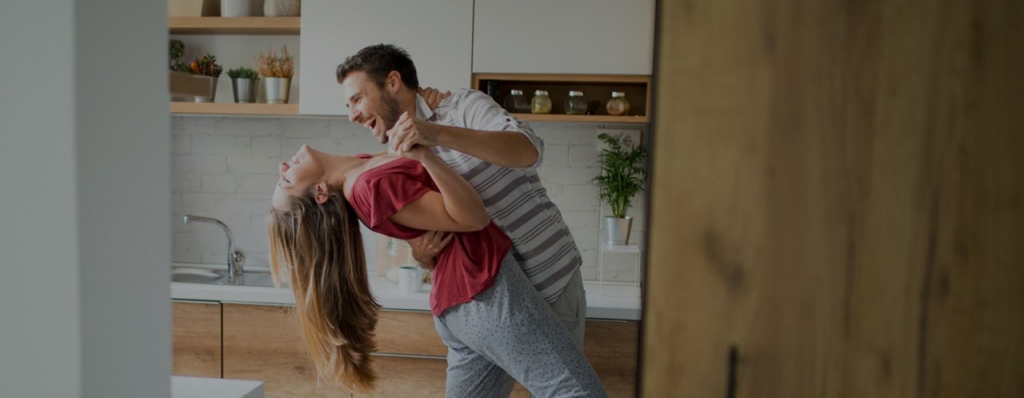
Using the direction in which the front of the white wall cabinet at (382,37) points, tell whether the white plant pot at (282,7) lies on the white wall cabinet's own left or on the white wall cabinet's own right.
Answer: on the white wall cabinet's own right

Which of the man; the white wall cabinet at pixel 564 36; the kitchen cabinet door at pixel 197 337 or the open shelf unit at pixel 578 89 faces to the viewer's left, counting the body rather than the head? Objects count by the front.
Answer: the man

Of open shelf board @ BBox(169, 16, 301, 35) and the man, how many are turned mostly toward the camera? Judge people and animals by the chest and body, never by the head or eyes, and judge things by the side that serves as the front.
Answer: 1

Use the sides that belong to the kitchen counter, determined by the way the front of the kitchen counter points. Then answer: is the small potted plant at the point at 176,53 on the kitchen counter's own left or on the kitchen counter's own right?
on the kitchen counter's own right

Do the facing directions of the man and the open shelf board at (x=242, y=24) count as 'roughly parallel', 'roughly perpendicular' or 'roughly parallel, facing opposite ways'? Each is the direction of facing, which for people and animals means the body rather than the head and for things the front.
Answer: roughly perpendicular

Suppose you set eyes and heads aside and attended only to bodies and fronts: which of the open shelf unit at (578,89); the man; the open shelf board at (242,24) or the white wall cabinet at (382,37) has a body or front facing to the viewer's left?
the man
